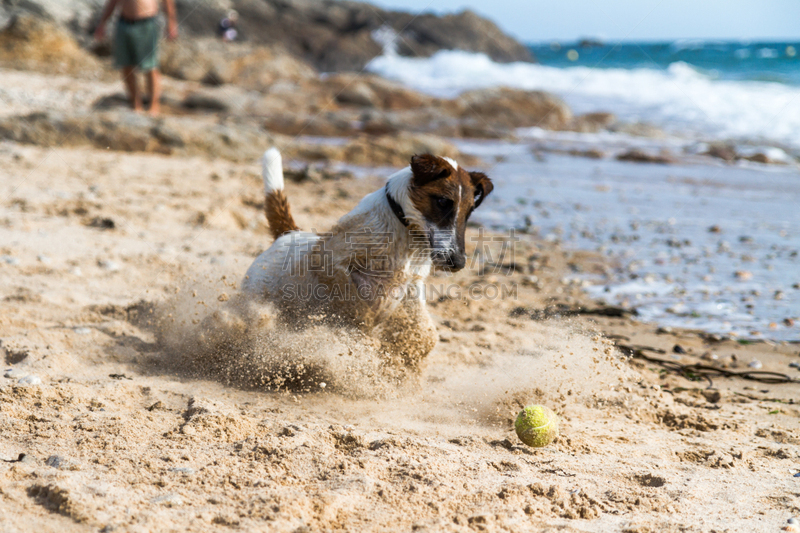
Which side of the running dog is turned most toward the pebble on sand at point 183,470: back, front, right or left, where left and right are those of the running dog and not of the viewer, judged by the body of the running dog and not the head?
right

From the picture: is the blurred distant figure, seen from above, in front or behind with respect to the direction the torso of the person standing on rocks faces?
behind

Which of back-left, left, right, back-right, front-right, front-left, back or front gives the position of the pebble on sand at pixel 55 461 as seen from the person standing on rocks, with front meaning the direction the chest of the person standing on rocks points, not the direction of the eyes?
front

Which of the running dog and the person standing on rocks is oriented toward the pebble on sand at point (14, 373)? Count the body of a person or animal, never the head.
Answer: the person standing on rocks

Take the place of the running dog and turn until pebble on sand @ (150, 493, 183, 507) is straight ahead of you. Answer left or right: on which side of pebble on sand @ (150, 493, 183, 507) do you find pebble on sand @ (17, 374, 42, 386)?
right

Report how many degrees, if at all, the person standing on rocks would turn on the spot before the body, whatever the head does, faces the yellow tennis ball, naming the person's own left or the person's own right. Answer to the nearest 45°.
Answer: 0° — they already face it

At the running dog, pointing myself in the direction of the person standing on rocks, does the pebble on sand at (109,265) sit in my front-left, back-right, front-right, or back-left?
front-left

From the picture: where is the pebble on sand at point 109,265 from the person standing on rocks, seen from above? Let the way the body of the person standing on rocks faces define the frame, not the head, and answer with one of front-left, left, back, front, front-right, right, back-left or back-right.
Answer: front

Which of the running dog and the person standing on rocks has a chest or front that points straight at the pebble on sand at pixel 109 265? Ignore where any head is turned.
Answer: the person standing on rocks

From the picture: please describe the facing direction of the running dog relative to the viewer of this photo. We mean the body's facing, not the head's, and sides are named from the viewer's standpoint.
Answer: facing the viewer and to the right of the viewer

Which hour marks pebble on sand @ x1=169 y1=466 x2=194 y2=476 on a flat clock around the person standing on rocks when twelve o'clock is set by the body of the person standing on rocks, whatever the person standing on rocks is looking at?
The pebble on sand is roughly at 12 o'clock from the person standing on rocks.

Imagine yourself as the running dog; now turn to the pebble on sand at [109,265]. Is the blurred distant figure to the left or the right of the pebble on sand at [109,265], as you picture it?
right

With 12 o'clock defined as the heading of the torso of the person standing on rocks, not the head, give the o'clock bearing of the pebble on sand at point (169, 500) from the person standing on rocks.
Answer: The pebble on sand is roughly at 12 o'clock from the person standing on rocks.

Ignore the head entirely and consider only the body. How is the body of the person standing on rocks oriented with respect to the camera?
toward the camera

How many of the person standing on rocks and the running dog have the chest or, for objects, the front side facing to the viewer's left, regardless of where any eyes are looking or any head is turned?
0

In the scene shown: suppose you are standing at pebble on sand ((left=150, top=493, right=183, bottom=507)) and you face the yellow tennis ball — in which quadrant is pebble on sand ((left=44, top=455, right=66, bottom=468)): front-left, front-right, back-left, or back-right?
back-left

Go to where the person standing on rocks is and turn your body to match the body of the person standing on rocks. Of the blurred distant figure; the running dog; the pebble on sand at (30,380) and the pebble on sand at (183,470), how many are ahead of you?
3

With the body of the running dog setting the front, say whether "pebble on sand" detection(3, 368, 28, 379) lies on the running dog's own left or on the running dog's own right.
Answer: on the running dog's own right
